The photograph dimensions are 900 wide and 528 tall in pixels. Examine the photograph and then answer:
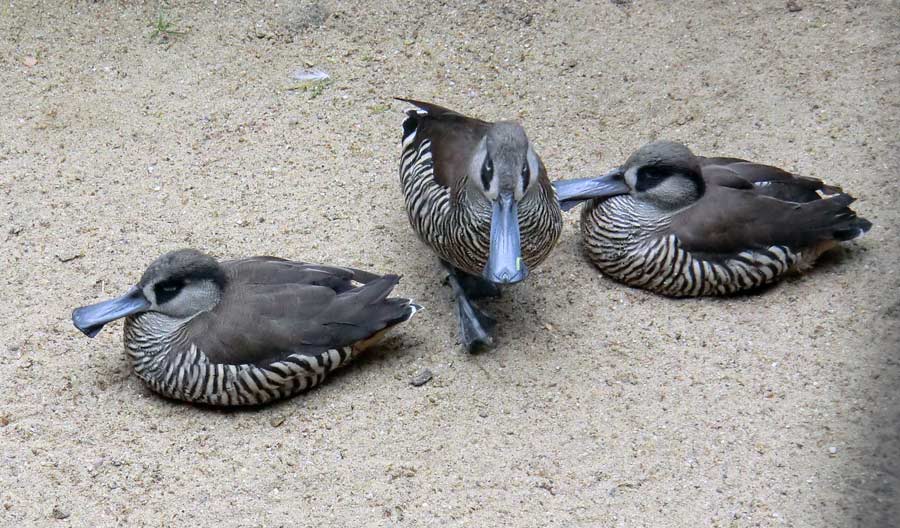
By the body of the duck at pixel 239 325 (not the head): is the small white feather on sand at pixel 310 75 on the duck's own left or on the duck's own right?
on the duck's own right

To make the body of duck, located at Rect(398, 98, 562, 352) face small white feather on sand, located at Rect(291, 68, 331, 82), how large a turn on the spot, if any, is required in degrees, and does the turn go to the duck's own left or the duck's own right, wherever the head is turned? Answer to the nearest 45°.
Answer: approximately 180°

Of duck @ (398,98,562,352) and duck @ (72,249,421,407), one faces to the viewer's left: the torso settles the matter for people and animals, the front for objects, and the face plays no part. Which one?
duck @ (72,249,421,407)

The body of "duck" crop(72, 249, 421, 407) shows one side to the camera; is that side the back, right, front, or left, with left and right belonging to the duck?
left

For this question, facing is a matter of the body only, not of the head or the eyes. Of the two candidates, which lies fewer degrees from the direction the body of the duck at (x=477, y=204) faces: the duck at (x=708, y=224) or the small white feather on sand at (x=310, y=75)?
the duck

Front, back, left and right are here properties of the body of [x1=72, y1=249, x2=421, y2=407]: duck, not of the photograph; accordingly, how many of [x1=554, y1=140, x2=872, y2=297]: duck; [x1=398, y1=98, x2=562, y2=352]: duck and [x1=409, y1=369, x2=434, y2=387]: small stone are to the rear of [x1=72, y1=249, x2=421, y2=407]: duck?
3

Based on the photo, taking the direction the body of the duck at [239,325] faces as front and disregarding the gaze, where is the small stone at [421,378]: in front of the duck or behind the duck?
behind

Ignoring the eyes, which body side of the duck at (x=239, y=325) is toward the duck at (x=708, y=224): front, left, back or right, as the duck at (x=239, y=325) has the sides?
back

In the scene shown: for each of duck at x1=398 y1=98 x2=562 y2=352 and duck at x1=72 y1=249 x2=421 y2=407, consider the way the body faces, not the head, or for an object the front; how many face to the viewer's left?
1

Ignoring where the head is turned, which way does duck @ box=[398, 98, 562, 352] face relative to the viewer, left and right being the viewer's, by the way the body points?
facing the viewer and to the right of the viewer
